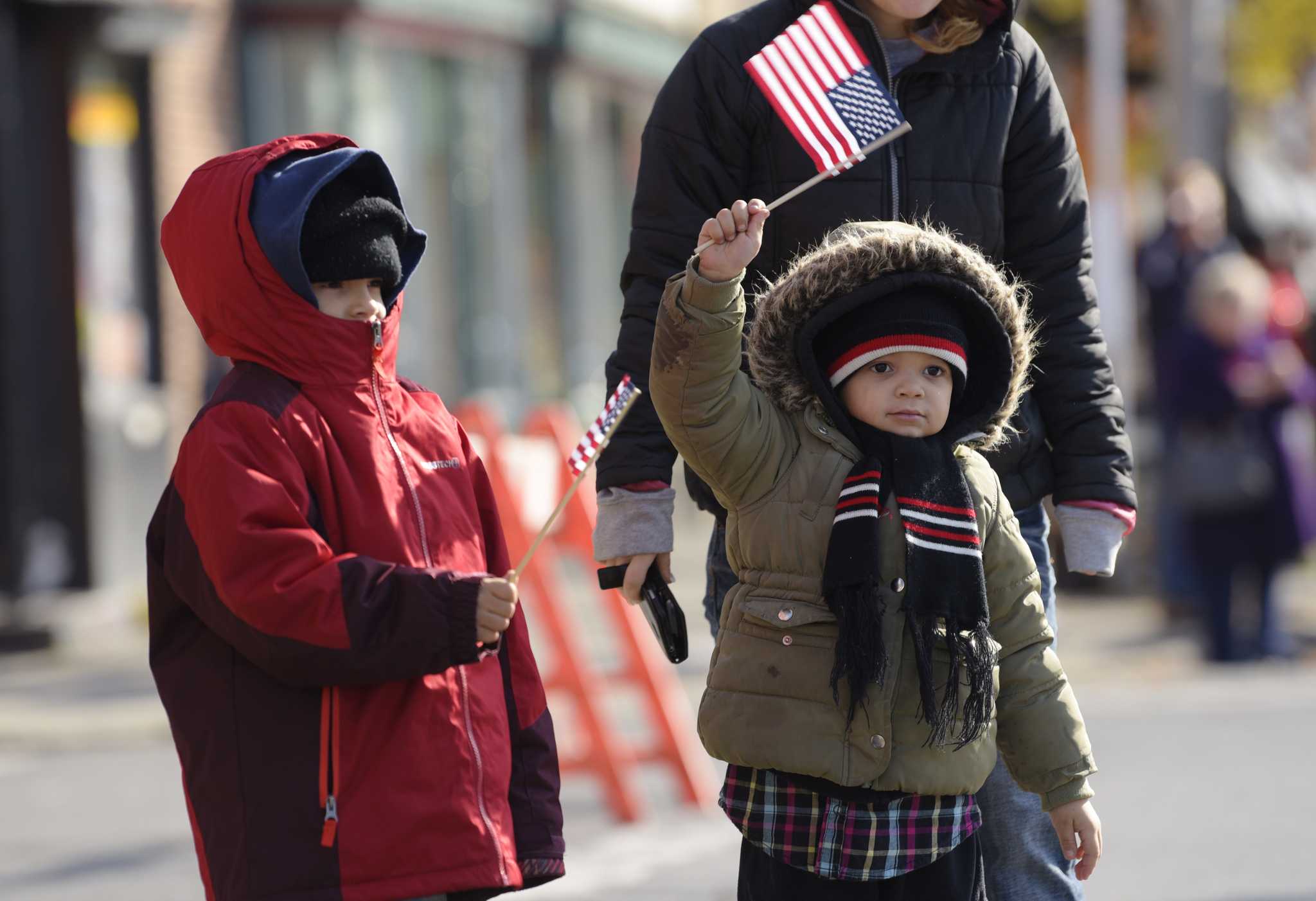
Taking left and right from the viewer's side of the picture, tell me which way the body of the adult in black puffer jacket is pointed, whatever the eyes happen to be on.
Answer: facing the viewer

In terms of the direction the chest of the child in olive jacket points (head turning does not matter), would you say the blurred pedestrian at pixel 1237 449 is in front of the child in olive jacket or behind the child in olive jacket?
behind

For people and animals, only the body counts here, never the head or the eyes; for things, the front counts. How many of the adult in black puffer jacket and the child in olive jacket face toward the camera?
2

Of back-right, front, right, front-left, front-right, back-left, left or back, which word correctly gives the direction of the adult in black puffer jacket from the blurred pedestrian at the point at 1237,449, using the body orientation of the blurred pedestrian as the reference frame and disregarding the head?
front-right

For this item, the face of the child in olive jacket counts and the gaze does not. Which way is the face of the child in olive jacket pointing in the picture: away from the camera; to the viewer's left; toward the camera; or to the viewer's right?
toward the camera

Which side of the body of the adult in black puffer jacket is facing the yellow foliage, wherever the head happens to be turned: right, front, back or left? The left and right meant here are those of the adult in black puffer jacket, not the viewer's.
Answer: back

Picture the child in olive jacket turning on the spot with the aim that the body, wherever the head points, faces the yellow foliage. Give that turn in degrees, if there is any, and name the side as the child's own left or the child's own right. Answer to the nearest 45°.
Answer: approximately 180°

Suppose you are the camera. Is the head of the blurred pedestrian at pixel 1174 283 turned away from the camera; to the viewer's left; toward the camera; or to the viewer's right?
toward the camera

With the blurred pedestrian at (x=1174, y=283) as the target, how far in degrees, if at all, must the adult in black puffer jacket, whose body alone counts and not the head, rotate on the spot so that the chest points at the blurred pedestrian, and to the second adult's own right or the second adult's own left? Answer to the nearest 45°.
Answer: approximately 180°

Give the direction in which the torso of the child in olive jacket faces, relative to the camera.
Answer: toward the camera

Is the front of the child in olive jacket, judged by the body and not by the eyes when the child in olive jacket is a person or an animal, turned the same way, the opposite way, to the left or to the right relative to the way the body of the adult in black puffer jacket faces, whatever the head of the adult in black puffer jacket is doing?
the same way

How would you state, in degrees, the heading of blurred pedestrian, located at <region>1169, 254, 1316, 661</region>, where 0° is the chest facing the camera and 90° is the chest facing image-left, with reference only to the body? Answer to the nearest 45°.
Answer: approximately 315°

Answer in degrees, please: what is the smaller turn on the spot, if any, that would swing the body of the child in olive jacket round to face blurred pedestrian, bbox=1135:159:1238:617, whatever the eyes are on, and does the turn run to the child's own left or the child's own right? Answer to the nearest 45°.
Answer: approximately 180°
